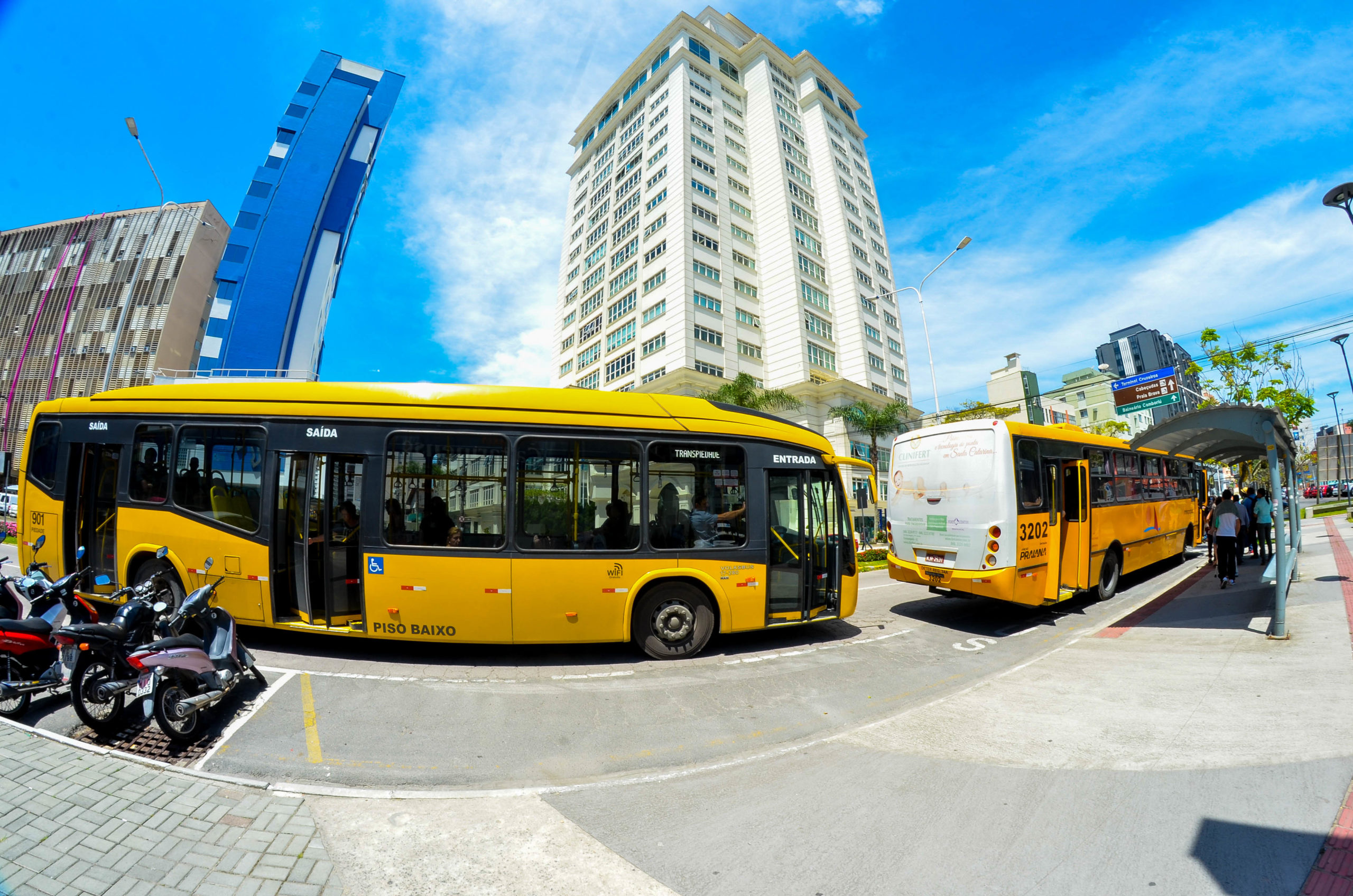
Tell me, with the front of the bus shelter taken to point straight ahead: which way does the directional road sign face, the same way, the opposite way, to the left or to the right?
to the left

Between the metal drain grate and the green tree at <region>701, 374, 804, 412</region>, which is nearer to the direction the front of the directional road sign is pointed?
the metal drain grate

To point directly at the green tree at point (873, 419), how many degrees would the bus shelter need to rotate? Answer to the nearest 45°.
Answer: approximately 45° to its right

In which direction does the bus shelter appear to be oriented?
to the viewer's left

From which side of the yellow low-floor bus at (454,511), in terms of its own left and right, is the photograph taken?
right

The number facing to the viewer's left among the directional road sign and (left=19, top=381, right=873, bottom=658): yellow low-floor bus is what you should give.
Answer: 0

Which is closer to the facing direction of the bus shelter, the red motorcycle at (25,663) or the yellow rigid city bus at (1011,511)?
the yellow rigid city bus

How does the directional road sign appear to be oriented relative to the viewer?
toward the camera

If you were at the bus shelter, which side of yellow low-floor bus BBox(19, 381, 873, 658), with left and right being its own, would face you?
front
